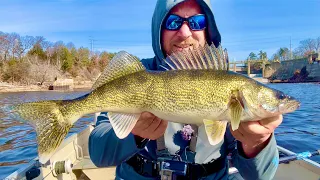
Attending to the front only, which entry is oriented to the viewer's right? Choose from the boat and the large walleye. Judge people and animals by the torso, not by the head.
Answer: the large walleye

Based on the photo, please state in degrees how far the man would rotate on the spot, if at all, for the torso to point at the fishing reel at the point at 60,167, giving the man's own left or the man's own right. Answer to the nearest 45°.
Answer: approximately 135° to the man's own right

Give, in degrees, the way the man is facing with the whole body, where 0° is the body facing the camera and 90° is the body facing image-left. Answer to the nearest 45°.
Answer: approximately 0°

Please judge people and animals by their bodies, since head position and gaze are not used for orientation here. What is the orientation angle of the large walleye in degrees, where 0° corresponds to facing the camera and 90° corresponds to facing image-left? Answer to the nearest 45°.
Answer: approximately 270°
